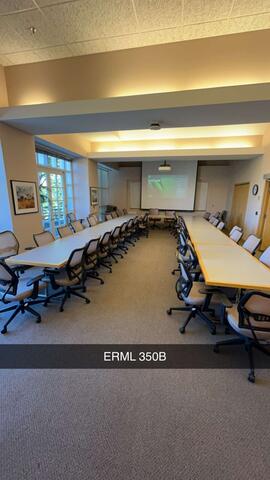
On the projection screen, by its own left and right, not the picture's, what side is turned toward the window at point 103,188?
right

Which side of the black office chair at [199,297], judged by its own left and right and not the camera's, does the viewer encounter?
right

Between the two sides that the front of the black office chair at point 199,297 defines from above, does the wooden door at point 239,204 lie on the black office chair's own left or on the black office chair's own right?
on the black office chair's own left

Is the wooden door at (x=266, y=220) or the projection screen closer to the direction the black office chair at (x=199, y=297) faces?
the wooden door

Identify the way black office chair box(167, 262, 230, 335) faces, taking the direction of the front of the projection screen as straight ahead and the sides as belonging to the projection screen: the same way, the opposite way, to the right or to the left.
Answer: to the left

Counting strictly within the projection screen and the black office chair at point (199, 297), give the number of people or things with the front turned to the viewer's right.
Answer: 1

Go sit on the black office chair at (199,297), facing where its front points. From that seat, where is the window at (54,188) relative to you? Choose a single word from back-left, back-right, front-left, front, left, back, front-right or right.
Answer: back-left

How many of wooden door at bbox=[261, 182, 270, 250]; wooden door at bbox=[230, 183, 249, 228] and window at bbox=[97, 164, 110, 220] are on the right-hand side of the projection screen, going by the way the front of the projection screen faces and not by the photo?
1

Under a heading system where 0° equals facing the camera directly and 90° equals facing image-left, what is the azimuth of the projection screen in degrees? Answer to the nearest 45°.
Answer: approximately 0°

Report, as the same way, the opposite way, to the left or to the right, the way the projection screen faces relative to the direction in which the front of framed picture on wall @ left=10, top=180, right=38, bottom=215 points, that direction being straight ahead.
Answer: to the right

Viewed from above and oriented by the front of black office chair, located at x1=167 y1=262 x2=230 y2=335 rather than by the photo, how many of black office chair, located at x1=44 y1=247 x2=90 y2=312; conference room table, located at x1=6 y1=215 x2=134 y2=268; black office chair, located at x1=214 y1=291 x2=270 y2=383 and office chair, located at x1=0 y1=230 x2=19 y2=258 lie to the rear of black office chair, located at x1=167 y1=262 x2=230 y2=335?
3

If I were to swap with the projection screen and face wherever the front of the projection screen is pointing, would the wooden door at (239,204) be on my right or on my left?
on my left

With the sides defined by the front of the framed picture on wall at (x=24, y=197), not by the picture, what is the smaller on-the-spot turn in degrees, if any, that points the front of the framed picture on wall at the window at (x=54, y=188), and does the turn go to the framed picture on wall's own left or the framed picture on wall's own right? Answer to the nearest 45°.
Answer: approximately 90° to the framed picture on wall's own left

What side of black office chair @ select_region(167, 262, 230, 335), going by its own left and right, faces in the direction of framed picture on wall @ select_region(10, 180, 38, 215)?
back

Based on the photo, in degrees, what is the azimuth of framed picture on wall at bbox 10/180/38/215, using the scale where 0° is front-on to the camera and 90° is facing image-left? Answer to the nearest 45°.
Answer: approximately 315°

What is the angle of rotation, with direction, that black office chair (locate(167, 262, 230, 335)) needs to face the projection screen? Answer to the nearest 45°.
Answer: approximately 90° to its left
